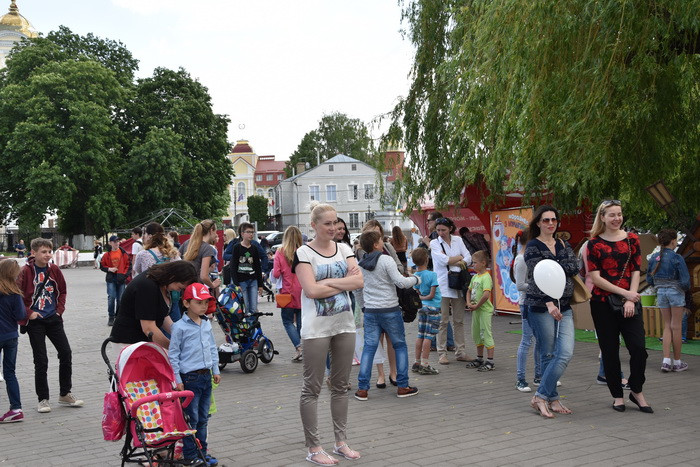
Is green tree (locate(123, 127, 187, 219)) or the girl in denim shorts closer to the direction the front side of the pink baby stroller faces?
the girl in denim shorts

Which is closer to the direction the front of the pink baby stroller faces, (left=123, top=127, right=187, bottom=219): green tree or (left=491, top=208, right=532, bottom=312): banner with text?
the banner with text

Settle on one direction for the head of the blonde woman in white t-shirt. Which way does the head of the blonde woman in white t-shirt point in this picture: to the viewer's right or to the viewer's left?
to the viewer's right

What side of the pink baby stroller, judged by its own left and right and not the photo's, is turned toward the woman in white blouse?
left

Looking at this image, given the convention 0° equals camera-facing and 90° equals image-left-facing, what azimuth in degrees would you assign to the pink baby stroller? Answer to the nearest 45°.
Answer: approximately 315°

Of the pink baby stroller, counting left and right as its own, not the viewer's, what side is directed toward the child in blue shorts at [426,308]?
left

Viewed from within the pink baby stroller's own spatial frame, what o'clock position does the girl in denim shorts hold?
The girl in denim shorts is roughly at 10 o'clock from the pink baby stroller.

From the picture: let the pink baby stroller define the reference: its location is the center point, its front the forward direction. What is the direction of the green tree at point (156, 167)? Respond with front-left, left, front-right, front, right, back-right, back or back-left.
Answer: back-left
